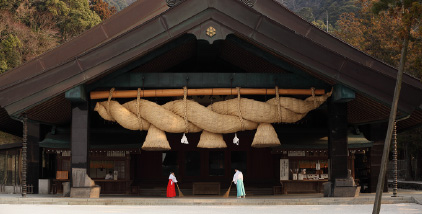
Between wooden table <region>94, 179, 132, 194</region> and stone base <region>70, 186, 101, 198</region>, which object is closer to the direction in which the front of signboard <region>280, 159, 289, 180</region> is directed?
the stone base

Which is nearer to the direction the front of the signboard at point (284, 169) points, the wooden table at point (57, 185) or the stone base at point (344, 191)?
the stone base

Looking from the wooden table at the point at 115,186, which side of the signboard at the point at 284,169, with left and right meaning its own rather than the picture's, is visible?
right

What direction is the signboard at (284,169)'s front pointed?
toward the camera

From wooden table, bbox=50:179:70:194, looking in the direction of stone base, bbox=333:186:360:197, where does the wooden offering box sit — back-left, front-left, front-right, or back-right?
front-left

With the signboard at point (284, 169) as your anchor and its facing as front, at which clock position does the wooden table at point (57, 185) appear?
The wooden table is roughly at 3 o'clock from the signboard.

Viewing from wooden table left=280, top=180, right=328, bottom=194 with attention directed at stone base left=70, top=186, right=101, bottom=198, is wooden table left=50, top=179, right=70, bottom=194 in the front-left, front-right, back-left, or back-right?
front-right

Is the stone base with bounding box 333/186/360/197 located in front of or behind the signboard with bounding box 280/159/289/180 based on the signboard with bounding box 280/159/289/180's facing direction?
in front

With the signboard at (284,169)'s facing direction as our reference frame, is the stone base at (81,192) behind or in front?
in front
